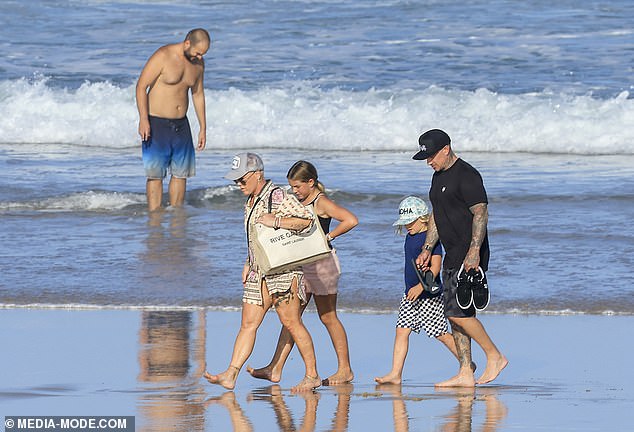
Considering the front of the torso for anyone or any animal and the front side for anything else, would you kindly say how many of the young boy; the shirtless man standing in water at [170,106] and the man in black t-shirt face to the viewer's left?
2

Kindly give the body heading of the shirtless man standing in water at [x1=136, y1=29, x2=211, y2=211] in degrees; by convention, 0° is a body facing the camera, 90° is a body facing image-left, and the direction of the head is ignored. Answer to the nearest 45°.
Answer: approximately 315°

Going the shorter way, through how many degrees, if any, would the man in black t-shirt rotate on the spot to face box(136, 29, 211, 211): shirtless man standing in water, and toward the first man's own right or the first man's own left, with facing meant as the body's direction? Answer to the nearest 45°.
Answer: approximately 45° to the first man's own right

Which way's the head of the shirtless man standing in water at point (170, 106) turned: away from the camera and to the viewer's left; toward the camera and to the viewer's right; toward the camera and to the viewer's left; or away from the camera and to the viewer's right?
toward the camera and to the viewer's right

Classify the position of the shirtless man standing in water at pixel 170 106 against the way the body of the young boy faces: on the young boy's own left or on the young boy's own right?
on the young boy's own right

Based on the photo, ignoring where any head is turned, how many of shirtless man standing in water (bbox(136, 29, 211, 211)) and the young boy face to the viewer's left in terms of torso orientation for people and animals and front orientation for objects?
1

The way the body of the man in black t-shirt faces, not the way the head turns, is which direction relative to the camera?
to the viewer's left

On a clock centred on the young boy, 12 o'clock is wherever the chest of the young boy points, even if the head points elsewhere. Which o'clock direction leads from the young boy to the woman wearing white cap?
The woman wearing white cap is roughly at 11 o'clock from the young boy.

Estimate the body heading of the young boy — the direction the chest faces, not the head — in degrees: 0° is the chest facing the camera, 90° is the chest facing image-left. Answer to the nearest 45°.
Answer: approximately 90°
